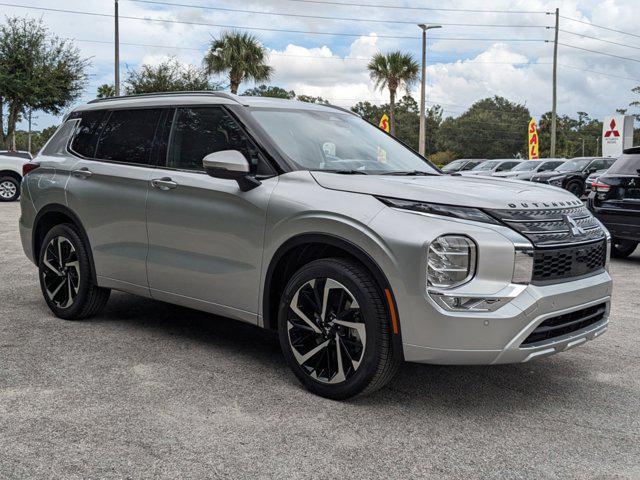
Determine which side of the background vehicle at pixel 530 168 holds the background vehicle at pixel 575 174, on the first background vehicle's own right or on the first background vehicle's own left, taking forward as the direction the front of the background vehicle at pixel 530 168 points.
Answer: on the first background vehicle's own left

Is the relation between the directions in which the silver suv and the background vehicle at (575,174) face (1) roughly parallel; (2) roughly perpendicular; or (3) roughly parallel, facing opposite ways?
roughly perpendicular

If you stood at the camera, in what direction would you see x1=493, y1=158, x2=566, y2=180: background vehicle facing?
facing the viewer and to the left of the viewer

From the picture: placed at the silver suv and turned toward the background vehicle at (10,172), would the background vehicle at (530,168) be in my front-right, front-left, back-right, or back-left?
front-right

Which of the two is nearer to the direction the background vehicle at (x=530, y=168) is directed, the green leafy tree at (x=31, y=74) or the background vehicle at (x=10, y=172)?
the background vehicle

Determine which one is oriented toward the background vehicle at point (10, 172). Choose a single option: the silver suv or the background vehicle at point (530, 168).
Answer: the background vehicle at point (530, 168)

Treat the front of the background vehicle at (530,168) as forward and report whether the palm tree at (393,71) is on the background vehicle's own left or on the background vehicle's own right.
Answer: on the background vehicle's own right

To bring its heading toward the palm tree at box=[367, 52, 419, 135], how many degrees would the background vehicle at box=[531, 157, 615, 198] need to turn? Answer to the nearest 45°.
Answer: approximately 90° to its right

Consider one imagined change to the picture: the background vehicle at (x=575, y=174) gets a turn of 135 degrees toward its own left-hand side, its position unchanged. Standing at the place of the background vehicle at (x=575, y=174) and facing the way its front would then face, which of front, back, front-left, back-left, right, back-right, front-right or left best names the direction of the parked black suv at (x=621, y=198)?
right

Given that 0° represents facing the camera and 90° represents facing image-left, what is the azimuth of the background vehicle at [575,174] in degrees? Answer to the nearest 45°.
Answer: approximately 45°

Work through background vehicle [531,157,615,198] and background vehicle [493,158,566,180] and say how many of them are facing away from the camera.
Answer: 0

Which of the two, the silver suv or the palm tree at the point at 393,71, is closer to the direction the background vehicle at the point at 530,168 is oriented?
the silver suv

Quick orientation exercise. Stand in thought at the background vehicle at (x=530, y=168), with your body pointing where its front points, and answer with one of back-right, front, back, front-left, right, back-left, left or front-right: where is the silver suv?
front-left

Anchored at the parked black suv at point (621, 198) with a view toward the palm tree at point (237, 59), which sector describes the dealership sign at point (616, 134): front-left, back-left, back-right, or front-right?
front-right

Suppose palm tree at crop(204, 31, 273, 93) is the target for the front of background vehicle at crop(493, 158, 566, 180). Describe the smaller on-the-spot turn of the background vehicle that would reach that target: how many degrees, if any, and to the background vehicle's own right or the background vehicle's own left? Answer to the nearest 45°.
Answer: approximately 90° to the background vehicle's own right

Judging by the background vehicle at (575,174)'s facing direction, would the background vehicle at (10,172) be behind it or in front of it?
in front

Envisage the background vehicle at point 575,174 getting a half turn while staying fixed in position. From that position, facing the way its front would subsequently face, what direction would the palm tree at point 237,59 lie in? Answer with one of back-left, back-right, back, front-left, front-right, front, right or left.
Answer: left
